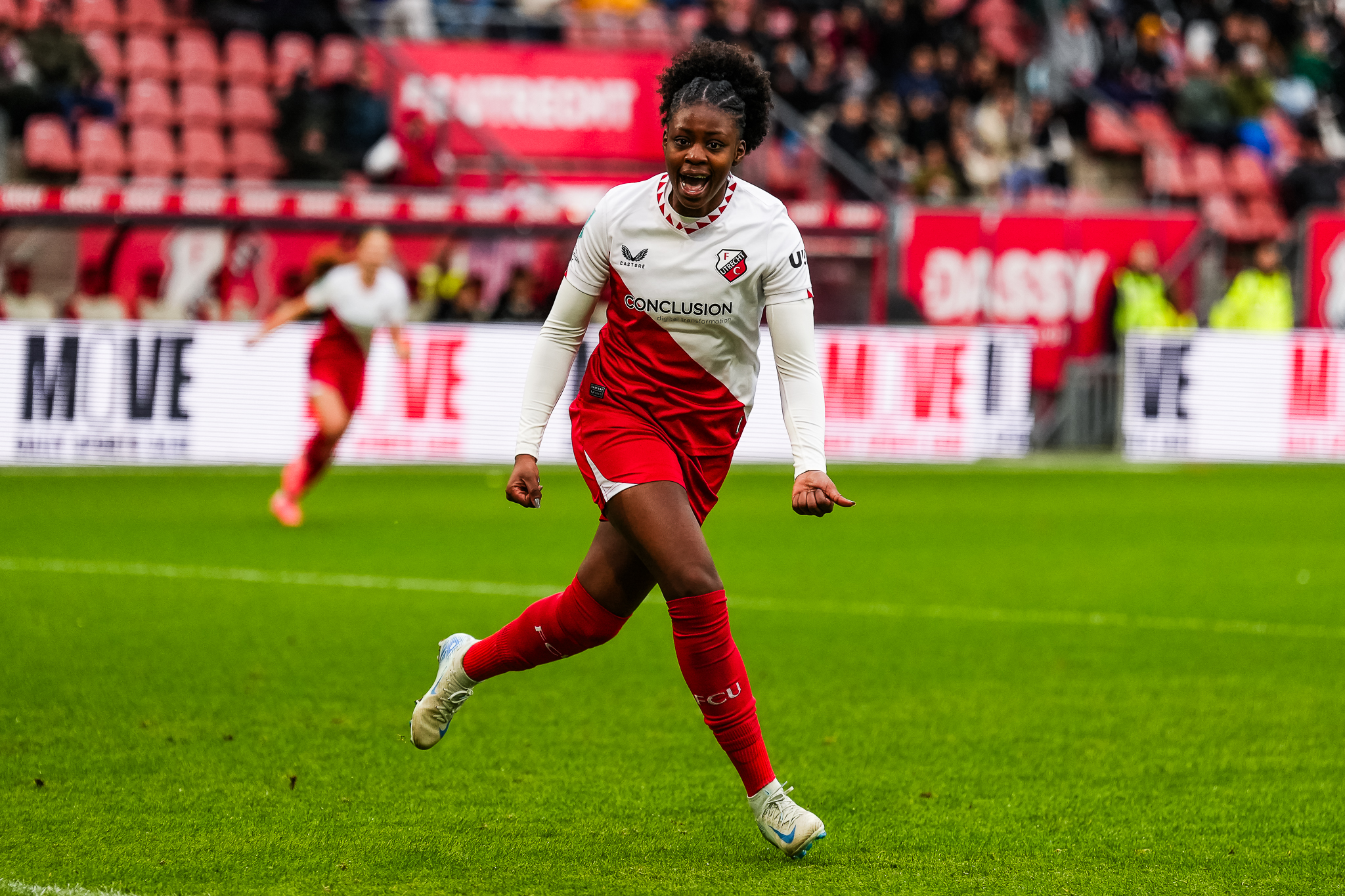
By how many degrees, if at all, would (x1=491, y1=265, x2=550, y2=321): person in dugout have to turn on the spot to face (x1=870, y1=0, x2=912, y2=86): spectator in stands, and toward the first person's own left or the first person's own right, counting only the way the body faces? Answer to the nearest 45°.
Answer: approximately 135° to the first person's own left

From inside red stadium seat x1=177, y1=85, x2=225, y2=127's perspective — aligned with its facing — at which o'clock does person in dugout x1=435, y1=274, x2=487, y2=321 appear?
The person in dugout is roughly at 11 o'clock from the red stadium seat.

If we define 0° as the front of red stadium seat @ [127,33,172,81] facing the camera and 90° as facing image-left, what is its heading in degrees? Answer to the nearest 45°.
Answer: approximately 0°
